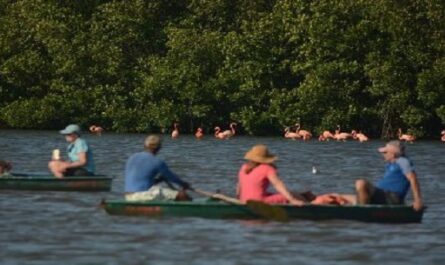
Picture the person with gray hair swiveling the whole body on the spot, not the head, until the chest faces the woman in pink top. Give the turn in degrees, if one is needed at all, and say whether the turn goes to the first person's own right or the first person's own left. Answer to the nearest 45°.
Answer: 0° — they already face them

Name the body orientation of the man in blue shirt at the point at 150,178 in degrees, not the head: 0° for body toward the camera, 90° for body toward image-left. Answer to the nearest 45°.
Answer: approximately 225°

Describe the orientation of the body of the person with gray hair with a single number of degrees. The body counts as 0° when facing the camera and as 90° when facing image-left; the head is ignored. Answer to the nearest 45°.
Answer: approximately 90°
